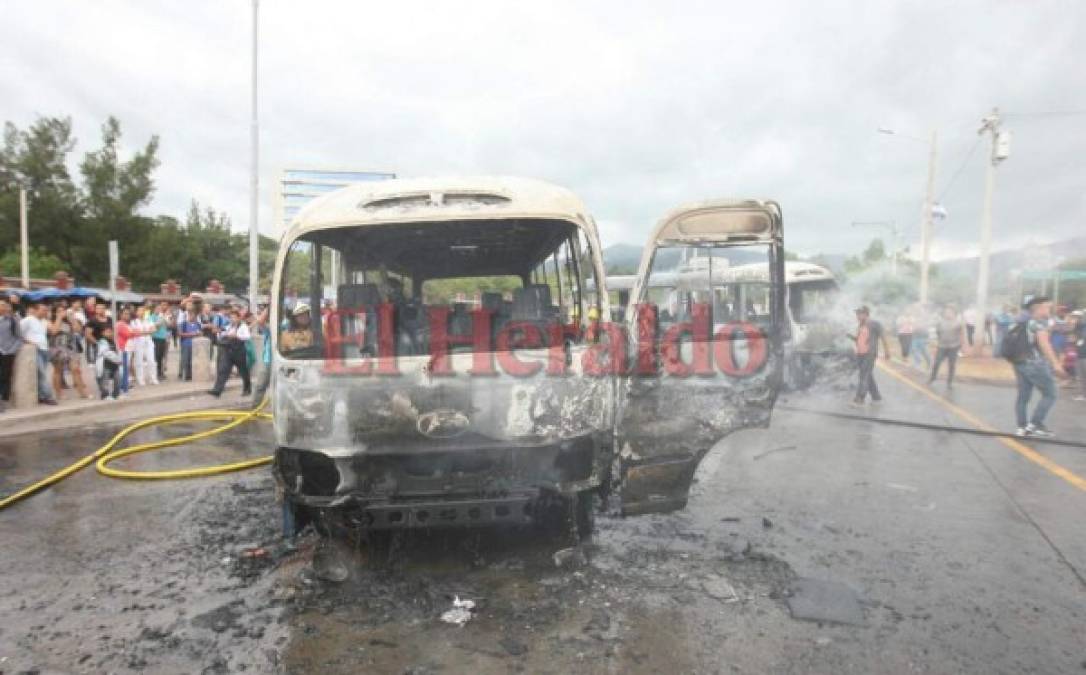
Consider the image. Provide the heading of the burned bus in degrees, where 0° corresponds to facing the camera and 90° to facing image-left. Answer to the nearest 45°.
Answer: approximately 0°

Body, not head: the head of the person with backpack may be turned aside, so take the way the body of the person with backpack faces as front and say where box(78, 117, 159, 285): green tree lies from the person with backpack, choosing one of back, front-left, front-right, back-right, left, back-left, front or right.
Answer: back

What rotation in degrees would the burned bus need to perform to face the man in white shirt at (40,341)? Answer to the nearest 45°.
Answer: approximately 135° to its right

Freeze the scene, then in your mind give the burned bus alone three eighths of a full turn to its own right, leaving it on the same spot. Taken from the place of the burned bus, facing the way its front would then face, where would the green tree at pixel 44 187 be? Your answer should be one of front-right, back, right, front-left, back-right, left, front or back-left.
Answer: front

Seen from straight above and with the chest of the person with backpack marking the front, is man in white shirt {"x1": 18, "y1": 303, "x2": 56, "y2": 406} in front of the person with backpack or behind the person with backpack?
behind

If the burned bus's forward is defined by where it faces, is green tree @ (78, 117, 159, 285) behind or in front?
behind

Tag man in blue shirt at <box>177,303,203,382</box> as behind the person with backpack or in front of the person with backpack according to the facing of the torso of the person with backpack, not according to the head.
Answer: behind

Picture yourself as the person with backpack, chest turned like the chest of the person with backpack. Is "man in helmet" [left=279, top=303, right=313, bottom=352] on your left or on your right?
on your right

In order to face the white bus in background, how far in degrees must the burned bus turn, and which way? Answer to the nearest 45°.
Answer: approximately 135° to its left

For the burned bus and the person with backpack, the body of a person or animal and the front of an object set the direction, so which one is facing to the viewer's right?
the person with backpack

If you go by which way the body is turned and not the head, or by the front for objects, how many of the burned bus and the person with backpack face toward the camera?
1

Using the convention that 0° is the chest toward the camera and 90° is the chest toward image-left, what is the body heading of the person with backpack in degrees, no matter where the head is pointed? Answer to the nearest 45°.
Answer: approximately 270°

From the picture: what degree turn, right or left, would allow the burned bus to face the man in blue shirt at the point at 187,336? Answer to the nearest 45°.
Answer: approximately 135° to its right

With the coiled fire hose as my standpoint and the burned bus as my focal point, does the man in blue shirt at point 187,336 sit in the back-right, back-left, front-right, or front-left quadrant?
back-left

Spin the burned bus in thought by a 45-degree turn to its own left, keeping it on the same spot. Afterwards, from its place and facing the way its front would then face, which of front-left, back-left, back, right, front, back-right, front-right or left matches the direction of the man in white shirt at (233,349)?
back
